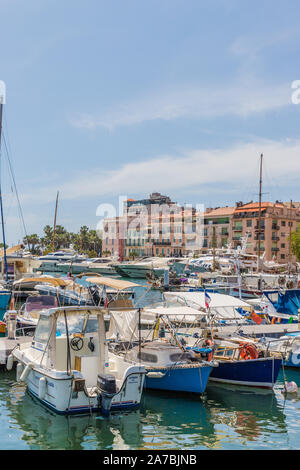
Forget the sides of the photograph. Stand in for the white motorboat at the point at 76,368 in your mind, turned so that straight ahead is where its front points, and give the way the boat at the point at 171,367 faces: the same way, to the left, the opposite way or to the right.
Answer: the opposite way

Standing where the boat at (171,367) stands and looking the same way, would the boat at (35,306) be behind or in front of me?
behind

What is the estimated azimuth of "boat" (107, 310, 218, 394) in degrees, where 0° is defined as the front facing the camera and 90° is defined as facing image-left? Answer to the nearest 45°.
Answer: approximately 315°

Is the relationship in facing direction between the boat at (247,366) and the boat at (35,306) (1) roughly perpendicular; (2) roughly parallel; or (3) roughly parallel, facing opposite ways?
roughly perpendicular

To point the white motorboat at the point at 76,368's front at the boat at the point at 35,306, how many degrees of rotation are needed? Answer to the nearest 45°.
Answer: approximately 45° to its right

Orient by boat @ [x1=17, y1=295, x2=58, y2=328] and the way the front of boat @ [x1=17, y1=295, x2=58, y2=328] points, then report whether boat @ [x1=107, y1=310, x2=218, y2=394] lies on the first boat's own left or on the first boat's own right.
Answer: on the first boat's own left

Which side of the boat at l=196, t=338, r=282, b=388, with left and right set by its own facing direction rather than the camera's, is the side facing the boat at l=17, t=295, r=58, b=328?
back

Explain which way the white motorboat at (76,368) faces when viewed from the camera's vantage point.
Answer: facing away from the viewer and to the left of the viewer

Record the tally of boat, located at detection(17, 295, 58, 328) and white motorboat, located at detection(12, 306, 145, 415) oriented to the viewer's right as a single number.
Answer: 0
